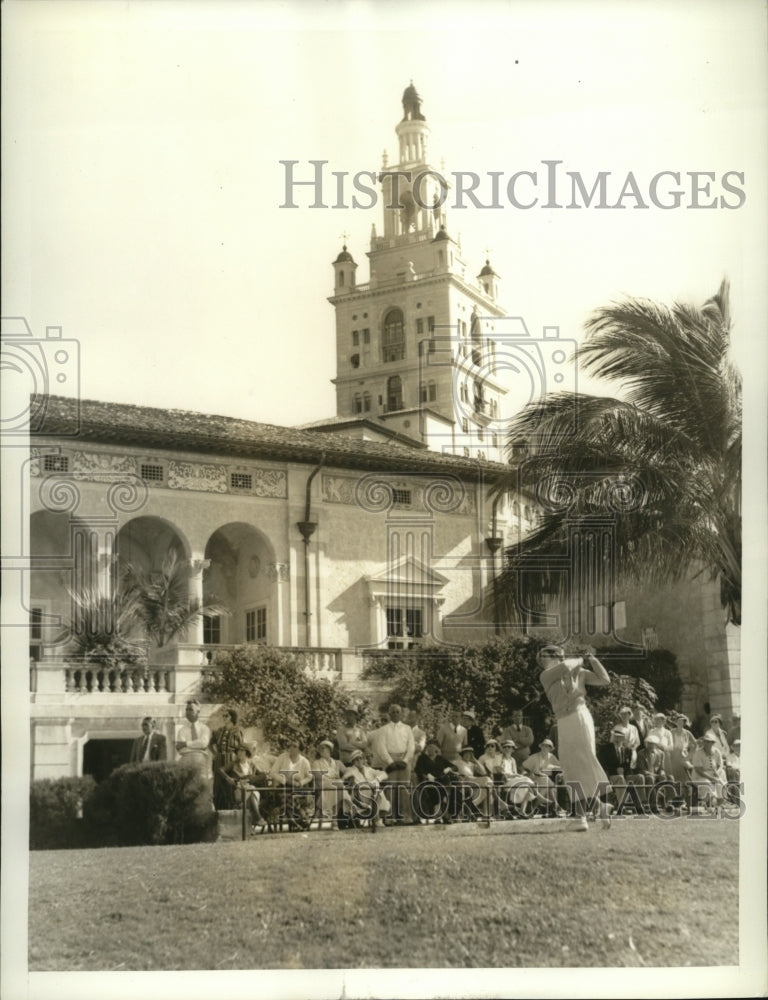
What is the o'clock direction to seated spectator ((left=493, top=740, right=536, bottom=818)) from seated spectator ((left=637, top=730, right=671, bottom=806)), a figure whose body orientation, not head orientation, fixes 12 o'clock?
seated spectator ((left=493, top=740, right=536, bottom=818)) is roughly at 2 o'clock from seated spectator ((left=637, top=730, right=671, bottom=806)).

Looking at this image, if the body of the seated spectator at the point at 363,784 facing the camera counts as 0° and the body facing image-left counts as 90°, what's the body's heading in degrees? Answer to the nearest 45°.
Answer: approximately 315°

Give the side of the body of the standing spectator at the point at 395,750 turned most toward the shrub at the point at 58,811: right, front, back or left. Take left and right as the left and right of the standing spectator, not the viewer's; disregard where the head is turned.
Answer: right

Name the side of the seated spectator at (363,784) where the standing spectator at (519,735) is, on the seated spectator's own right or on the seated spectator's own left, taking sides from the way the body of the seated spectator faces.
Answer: on the seated spectator's own left

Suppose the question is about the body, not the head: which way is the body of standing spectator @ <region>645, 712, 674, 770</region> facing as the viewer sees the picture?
toward the camera

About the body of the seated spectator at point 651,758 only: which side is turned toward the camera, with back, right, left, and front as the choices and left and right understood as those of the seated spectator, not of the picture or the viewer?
front

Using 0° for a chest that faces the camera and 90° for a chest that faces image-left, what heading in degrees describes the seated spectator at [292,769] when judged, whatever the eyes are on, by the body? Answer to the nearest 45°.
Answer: approximately 0°

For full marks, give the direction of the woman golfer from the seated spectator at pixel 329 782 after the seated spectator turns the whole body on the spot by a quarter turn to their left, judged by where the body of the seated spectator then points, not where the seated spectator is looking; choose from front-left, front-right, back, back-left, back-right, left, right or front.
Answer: front-right
